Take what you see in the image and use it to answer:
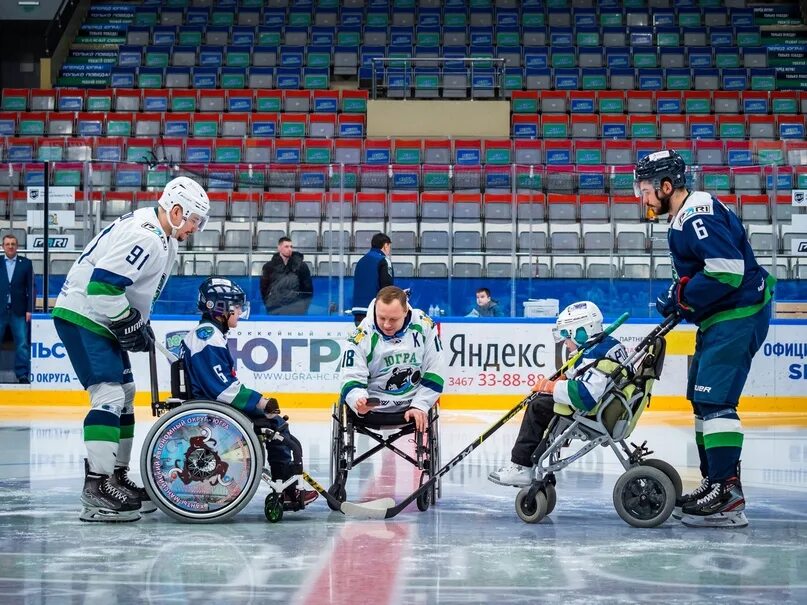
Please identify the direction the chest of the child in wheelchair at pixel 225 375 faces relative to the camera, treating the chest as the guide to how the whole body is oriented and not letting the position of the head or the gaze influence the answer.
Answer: to the viewer's right

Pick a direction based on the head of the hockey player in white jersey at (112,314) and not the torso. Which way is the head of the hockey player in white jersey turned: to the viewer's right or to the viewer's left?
to the viewer's right

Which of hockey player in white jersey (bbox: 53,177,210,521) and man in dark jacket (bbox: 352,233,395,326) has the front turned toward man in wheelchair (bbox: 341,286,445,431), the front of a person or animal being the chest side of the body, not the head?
the hockey player in white jersey

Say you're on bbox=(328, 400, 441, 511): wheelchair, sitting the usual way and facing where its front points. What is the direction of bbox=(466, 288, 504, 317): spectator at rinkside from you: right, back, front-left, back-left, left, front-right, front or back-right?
back

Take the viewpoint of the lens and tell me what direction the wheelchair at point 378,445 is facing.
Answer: facing the viewer

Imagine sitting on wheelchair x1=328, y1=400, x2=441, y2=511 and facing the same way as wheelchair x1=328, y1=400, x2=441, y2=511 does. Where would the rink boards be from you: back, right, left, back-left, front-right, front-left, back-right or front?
back

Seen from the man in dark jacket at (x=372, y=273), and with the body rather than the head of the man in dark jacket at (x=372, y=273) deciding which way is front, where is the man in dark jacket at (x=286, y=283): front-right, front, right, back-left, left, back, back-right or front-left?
left

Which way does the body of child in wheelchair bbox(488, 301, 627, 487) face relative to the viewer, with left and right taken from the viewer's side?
facing to the left of the viewer

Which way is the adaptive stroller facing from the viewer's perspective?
to the viewer's left

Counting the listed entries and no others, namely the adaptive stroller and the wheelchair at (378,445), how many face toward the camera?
1

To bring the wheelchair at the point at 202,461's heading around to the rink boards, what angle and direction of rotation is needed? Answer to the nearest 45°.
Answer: approximately 45° to its left

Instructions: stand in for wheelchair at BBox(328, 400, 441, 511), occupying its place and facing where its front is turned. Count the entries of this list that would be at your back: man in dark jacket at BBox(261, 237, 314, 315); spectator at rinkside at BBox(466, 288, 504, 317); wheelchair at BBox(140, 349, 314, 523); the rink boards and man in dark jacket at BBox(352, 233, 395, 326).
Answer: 4

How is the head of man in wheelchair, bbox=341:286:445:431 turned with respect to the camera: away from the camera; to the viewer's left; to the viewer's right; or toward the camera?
toward the camera

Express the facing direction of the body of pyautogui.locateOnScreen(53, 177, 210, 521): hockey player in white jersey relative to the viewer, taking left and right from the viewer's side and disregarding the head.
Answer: facing to the right of the viewer

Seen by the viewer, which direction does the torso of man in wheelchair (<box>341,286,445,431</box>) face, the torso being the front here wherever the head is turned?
toward the camera

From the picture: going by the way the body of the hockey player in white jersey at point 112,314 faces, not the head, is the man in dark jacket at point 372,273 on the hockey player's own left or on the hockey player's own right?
on the hockey player's own left
